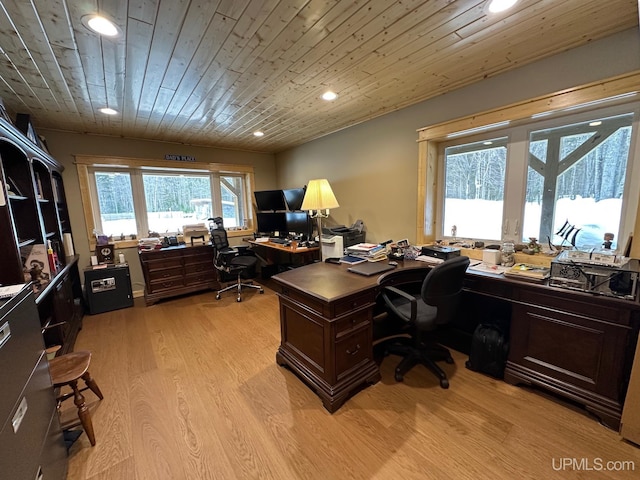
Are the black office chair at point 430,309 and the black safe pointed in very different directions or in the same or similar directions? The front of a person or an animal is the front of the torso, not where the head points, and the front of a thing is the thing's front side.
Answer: very different directions

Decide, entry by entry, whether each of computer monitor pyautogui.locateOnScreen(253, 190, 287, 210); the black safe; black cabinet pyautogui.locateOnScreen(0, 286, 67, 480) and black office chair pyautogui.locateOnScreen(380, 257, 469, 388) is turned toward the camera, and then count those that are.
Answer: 2

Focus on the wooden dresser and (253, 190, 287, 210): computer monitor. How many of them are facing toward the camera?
2

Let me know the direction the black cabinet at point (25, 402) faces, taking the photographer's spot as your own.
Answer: facing to the right of the viewer

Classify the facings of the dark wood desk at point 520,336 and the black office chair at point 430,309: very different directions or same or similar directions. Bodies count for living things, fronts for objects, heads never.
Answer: very different directions

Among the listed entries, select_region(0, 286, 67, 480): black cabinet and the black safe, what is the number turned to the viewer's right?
1

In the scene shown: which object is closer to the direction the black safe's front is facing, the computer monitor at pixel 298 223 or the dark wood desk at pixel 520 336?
the dark wood desk

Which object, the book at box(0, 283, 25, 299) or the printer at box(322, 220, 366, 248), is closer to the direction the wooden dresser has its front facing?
the book

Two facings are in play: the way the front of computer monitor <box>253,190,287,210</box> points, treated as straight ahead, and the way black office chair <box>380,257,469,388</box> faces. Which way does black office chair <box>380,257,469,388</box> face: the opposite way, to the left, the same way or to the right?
to the right
